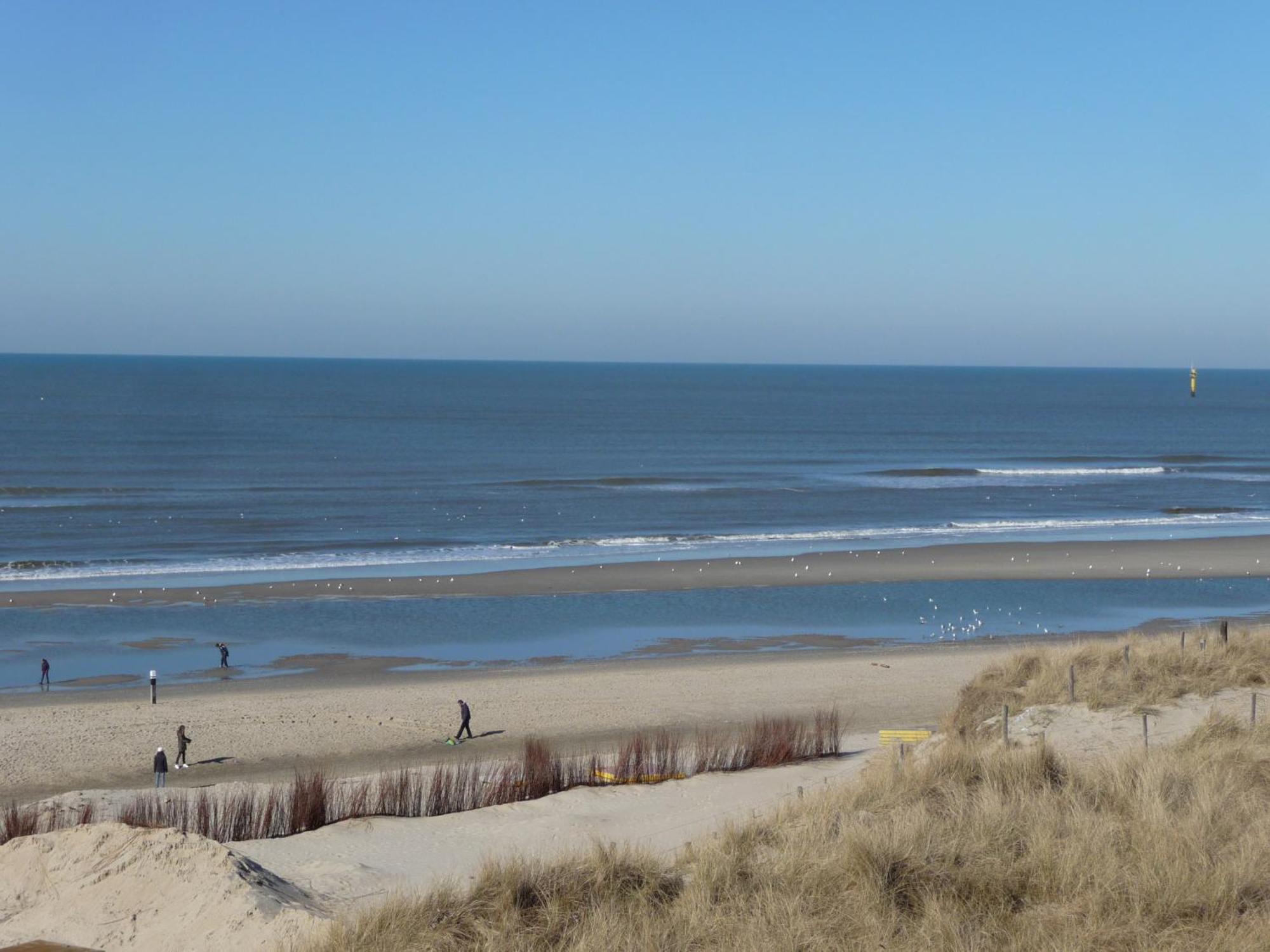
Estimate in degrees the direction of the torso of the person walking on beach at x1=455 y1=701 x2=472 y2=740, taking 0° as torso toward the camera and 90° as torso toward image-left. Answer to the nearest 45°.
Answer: approximately 90°

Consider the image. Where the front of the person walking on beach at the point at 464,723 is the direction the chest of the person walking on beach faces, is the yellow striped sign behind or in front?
behind

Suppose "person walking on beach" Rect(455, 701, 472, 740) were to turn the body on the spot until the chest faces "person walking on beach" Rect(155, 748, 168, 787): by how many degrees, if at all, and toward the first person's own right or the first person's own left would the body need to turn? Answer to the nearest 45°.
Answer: approximately 45° to the first person's own left

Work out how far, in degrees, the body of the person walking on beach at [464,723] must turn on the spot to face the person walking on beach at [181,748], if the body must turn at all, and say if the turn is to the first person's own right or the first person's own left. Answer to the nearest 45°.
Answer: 0° — they already face them

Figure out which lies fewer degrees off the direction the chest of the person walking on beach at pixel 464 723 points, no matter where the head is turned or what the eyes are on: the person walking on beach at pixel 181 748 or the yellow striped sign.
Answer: the person walking on beach

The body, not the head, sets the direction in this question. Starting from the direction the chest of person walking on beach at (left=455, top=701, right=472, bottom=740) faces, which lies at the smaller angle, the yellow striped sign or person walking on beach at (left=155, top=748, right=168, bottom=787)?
the person walking on beach
